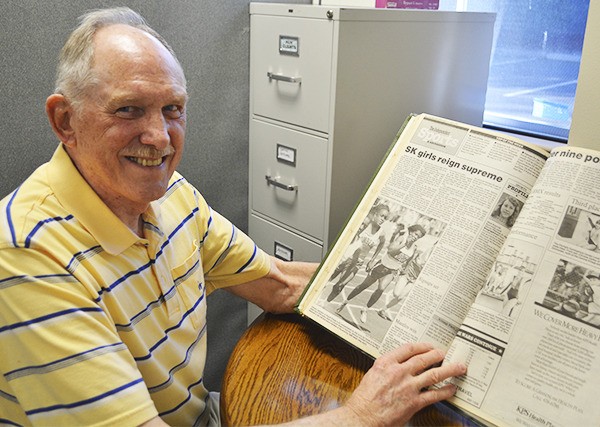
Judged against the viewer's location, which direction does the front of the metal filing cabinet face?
facing the viewer and to the left of the viewer

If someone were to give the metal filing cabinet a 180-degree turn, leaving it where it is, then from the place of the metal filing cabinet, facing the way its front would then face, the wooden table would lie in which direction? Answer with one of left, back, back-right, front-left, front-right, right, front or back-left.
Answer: back-right

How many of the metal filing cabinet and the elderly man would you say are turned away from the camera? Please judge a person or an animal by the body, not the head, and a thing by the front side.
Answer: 0

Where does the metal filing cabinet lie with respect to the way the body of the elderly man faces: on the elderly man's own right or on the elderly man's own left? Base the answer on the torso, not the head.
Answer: on the elderly man's own left

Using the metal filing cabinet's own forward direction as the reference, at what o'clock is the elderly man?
The elderly man is roughly at 11 o'clock from the metal filing cabinet.
